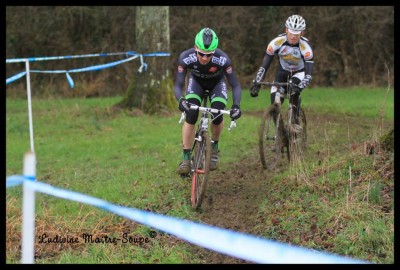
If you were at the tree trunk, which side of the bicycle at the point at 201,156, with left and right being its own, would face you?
back

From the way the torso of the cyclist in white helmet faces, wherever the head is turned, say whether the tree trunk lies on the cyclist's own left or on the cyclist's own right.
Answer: on the cyclist's own right

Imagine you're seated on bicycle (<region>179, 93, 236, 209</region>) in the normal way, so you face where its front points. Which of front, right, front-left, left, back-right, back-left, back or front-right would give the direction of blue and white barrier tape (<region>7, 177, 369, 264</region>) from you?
front

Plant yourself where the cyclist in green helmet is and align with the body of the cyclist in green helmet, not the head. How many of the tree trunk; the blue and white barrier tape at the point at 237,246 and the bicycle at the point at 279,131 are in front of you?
1

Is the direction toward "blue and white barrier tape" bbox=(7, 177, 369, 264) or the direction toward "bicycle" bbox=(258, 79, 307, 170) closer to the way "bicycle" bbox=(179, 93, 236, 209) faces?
the blue and white barrier tape

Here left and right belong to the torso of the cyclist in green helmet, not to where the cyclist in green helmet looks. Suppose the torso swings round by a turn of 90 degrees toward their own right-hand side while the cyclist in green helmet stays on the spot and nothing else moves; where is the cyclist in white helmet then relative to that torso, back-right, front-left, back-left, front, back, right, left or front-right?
back-right

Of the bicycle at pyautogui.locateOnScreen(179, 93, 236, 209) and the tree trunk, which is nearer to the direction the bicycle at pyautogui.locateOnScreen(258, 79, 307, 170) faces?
the bicycle

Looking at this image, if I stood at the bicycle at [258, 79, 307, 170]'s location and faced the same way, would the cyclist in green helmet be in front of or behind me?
in front

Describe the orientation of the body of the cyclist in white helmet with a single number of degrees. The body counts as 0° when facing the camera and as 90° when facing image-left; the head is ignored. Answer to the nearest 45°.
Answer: approximately 45°

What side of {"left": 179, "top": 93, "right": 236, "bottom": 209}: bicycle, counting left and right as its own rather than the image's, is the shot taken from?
front

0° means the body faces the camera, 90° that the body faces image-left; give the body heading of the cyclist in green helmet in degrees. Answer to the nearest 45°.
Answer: approximately 0°

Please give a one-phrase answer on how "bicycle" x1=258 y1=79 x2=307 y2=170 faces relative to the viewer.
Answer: facing the viewer and to the left of the viewer

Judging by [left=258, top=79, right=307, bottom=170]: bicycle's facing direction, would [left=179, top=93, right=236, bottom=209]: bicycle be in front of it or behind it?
in front

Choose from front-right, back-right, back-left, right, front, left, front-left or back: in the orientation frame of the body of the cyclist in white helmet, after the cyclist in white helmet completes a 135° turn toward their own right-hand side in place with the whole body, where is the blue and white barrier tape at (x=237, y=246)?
back
